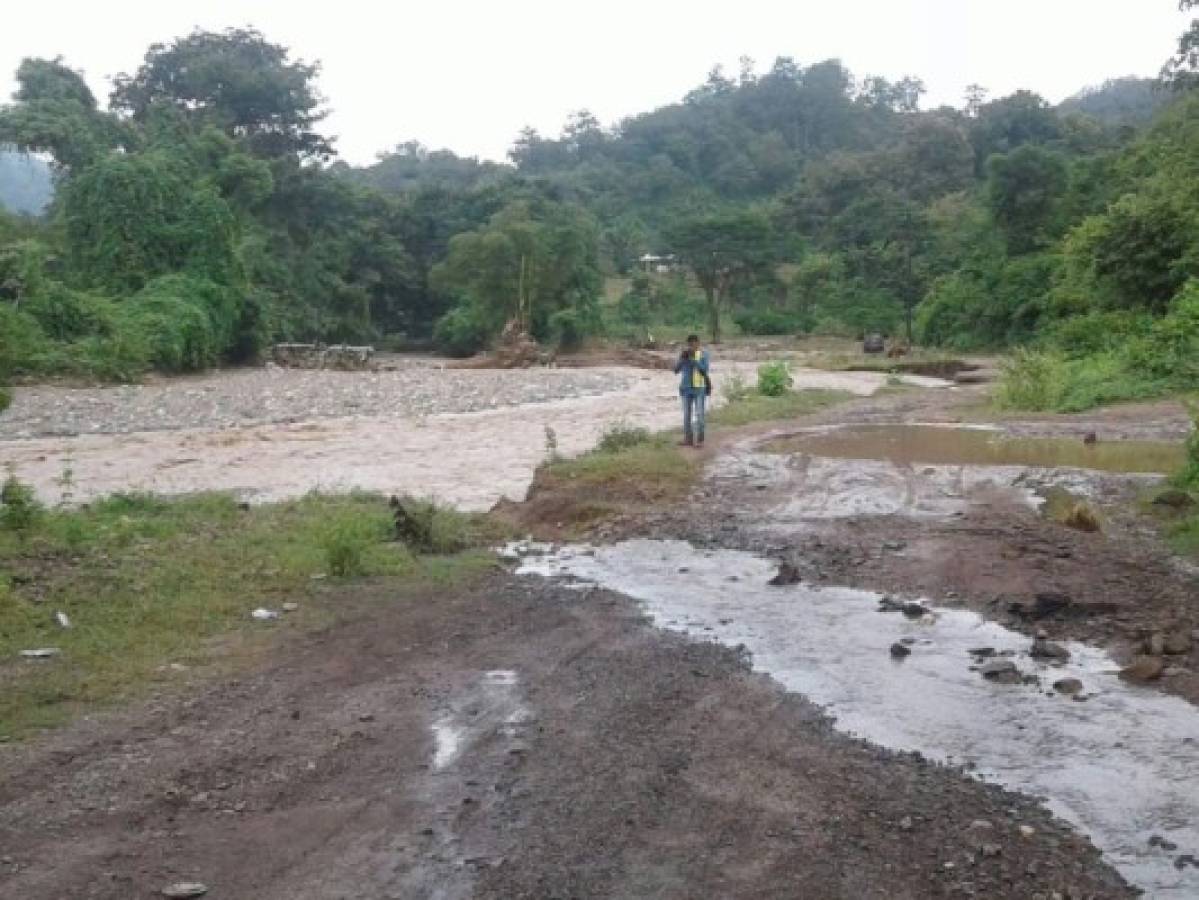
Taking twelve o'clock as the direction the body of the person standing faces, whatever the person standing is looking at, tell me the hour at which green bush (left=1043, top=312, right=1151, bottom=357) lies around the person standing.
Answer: The green bush is roughly at 7 o'clock from the person standing.

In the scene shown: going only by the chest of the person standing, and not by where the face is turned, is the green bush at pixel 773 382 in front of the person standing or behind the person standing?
behind

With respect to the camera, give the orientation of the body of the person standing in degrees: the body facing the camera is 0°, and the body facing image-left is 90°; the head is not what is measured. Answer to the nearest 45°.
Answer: approximately 0°

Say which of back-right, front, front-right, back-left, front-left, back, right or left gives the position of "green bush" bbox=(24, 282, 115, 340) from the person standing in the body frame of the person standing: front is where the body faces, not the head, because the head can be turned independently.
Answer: back-right

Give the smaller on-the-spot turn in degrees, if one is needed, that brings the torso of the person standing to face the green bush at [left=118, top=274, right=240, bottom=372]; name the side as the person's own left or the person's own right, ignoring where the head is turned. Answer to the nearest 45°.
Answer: approximately 135° to the person's own right

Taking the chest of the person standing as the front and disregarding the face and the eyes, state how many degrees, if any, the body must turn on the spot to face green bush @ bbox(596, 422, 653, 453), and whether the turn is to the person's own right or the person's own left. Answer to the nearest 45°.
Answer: approximately 90° to the person's own right

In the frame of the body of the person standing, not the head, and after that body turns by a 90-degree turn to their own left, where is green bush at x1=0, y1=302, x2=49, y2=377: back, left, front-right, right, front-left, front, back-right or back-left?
back-left

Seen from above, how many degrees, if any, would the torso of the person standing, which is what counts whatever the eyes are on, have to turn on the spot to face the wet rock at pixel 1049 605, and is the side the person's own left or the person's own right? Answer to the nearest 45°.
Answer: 0° — they already face it

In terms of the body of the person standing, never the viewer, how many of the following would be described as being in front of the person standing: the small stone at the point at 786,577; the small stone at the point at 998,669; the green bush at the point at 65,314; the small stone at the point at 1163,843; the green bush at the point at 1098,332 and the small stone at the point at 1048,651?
4

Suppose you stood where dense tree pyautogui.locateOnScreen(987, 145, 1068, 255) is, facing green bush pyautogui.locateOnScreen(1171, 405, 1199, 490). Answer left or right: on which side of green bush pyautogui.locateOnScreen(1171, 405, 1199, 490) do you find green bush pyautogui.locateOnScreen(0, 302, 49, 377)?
right

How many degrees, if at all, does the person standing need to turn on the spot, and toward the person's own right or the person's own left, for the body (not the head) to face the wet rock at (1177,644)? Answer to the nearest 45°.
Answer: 0° — they already face it

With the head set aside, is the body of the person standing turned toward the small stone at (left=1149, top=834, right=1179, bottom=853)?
yes

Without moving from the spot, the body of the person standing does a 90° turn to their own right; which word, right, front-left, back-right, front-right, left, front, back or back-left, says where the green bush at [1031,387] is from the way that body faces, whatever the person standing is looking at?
back-right

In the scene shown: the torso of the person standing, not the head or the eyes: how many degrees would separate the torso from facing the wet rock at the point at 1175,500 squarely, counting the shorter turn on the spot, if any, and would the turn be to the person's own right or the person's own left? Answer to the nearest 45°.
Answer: approximately 45° to the person's own left

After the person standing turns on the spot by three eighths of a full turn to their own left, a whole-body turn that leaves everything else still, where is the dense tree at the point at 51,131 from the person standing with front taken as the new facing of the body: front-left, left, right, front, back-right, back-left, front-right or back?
left

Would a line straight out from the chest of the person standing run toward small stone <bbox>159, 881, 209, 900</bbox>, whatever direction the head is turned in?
yes
